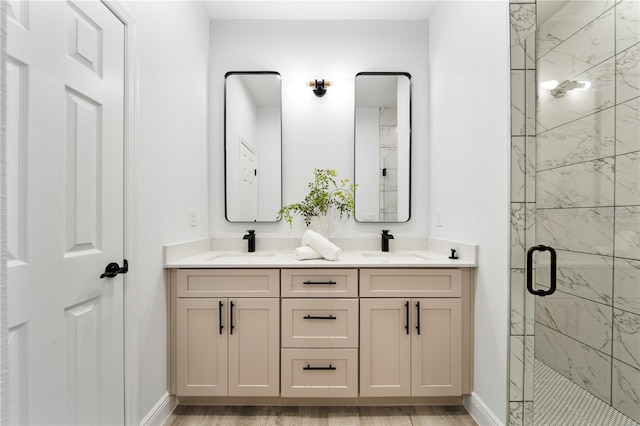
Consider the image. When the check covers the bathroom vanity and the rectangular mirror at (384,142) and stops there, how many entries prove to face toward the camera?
2

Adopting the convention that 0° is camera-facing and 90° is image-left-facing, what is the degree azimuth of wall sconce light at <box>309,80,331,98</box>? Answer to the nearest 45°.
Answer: approximately 0°

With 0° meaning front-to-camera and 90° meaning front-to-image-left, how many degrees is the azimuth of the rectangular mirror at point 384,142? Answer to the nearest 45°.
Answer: approximately 0°
